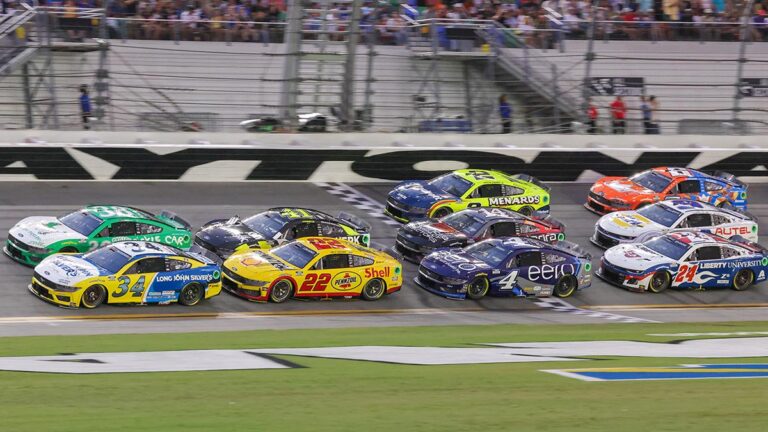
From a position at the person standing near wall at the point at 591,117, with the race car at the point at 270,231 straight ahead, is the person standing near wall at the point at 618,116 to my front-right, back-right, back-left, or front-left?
back-left

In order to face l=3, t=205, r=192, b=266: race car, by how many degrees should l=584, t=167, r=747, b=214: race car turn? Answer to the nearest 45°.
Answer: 0° — it already faces it

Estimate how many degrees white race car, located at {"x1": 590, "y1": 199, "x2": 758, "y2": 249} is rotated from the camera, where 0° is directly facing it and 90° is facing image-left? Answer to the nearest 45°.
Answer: approximately 45°

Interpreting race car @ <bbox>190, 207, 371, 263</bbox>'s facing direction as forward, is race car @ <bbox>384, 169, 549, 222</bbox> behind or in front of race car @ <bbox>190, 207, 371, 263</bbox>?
behind

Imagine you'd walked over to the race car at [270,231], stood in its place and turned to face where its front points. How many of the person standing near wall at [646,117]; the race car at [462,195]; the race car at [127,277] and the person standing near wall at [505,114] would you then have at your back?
3

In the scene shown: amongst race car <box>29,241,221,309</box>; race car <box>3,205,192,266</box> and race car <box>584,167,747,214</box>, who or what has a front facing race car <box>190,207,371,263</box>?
race car <box>584,167,747,214</box>

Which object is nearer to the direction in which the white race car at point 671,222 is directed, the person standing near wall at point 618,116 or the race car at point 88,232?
the race car

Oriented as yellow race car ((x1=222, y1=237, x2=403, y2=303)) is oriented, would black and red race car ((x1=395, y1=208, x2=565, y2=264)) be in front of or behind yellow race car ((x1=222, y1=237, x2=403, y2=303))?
behind

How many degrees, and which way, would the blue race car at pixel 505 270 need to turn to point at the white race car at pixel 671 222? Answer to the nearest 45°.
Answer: approximately 180°

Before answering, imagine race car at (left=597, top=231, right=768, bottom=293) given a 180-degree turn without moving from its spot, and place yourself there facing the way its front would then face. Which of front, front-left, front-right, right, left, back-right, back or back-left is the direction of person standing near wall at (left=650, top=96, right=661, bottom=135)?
front-left

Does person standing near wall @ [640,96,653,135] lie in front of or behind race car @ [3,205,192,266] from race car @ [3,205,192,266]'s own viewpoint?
behind

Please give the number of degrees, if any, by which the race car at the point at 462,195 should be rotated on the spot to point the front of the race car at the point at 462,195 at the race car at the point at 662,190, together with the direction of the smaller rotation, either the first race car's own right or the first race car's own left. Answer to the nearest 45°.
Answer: approximately 135° to the first race car's own left
